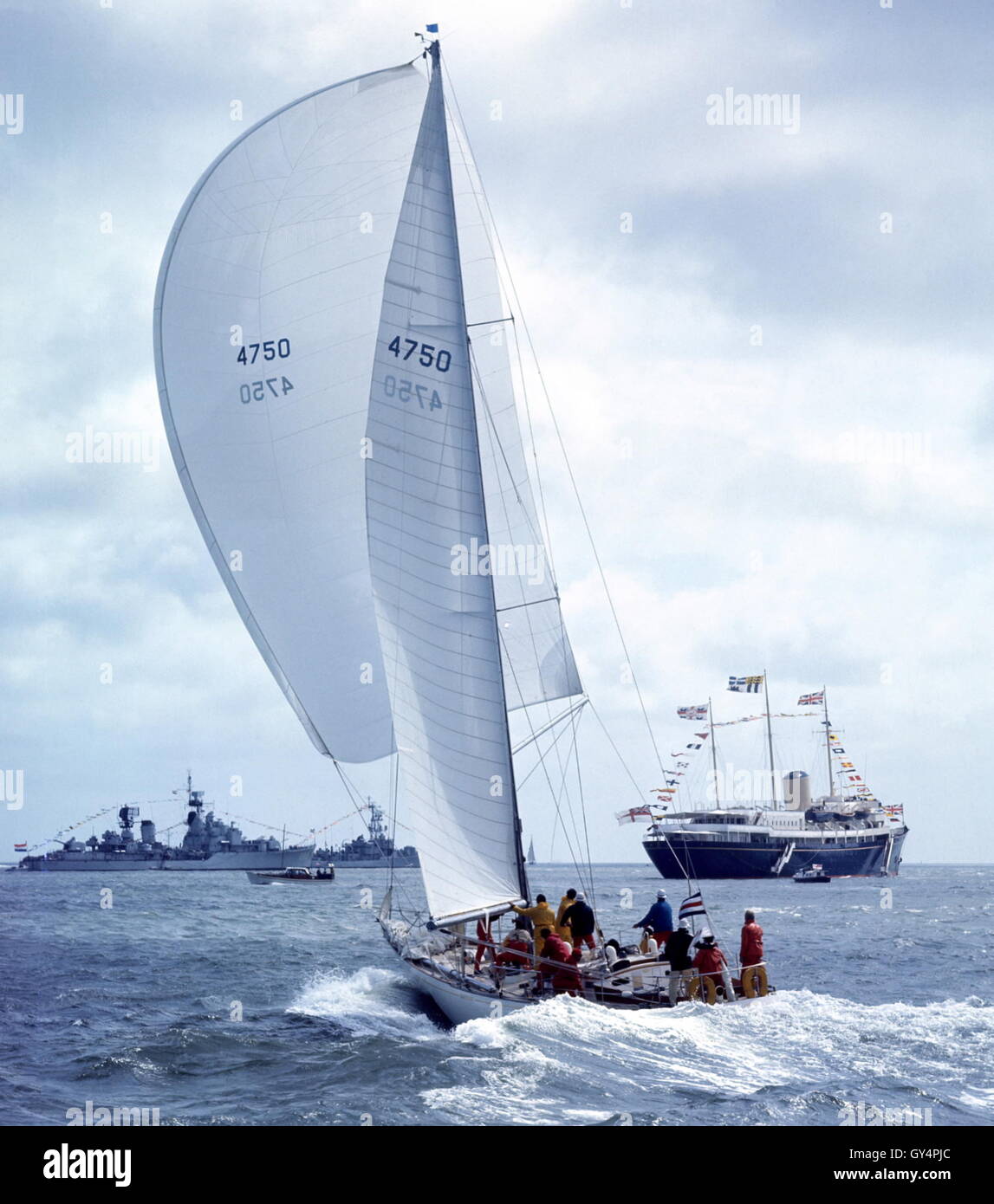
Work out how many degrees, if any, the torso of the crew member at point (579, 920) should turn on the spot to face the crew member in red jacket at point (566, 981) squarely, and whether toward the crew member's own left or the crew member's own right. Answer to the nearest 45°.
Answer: approximately 135° to the crew member's own left

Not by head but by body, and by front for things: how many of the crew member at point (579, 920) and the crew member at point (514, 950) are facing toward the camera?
0

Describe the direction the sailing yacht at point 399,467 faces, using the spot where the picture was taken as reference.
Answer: facing away from the viewer and to the left of the viewer

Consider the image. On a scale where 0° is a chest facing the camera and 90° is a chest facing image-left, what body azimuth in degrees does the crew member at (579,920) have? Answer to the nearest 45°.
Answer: approximately 135°
